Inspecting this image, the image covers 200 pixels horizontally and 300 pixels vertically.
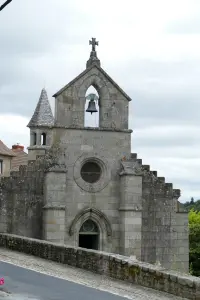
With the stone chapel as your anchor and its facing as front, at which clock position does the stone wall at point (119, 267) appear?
The stone wall is roughly at 12 o'clock from the stone chapel.

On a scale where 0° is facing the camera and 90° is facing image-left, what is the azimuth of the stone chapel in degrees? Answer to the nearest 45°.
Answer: approximately 0°
